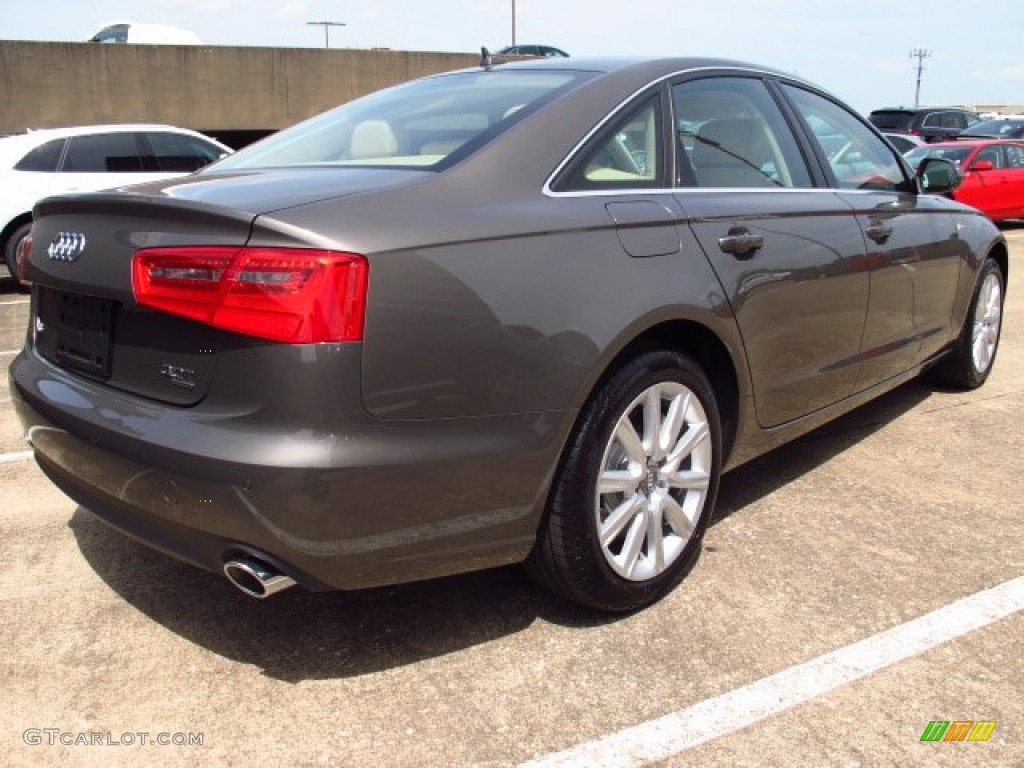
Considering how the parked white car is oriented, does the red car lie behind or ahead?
ahead

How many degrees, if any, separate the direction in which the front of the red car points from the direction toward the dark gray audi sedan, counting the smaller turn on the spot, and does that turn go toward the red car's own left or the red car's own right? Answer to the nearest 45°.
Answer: approximately 45° to the red car's own left

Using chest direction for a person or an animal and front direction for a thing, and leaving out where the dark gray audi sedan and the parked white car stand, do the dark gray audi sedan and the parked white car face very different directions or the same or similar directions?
same or similar directions

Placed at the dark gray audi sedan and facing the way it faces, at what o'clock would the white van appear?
The white van is roughly at 10 o'clock from the dark gray audi sedan.

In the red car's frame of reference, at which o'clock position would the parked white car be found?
The parked white car is roughly at 12 o'clock from the red car.

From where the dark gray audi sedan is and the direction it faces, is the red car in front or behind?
in front

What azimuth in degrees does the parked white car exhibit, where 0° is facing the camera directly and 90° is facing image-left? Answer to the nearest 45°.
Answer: approximately 270°

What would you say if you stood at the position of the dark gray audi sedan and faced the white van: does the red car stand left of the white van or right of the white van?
right

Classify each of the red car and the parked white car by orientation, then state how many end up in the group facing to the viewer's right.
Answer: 1

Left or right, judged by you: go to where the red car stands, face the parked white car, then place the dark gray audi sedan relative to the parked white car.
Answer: left

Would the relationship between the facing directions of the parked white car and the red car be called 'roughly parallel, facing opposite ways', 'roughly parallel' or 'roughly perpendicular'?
roughly parallel, facing opposite ways

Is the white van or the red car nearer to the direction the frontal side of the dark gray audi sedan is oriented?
the red car

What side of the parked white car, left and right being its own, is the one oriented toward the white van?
left

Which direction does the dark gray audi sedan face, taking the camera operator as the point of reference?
facing away from the viewer and to the right of the viewer

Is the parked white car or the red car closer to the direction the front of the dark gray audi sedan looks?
the red car
